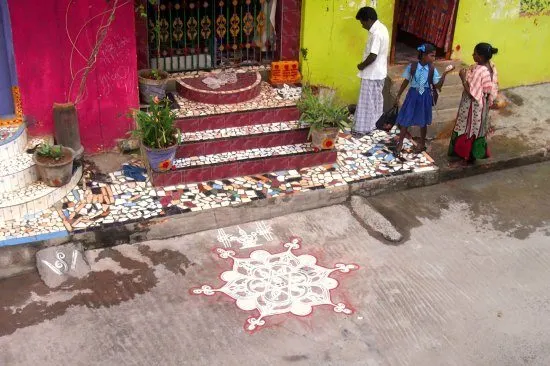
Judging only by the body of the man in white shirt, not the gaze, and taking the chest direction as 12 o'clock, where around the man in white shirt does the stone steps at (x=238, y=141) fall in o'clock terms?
The stone steps is roughly at 11 o'clock from the man in white shirt.

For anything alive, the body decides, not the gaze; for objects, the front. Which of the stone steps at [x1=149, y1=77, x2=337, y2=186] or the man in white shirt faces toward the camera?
the stone steps

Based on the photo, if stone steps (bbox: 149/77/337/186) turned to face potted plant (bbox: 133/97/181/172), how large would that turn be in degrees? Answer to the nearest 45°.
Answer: approximately 45° to its right

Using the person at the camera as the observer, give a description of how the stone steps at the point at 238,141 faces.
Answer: facing the viewer

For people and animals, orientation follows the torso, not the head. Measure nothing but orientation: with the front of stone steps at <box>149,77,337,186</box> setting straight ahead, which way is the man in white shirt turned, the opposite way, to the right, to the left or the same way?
to the right

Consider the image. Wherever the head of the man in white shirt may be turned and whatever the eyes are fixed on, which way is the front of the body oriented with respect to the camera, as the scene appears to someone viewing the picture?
to the viewer's left

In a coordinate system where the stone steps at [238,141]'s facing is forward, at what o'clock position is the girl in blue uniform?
The girl in blue uniform is roughly at 9 o'clock from the stone steps.

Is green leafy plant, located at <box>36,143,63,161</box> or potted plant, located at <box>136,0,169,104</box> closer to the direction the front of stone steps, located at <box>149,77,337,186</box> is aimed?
the green leafy plant

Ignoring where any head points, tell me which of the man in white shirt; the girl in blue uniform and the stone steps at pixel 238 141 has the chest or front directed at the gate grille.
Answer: the man in white shirt

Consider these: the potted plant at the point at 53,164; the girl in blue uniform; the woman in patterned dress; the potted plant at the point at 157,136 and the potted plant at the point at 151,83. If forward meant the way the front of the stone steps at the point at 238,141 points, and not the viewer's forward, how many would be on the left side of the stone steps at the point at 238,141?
2
